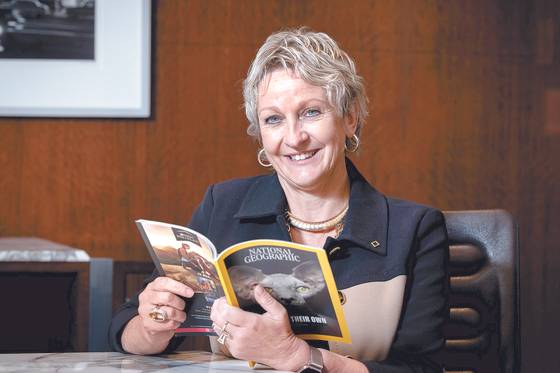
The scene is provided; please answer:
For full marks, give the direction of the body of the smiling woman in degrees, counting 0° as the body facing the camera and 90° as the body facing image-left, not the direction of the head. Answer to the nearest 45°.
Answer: approximately 0°

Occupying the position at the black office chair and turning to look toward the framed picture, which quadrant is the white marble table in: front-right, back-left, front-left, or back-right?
front-left

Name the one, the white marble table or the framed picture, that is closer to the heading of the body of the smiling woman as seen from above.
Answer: the white marble table

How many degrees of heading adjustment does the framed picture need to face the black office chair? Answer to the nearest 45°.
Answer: approximately 45° to its left

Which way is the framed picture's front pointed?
toward the camera

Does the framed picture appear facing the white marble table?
yes

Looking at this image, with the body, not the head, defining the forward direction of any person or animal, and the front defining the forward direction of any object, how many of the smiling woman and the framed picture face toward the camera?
2

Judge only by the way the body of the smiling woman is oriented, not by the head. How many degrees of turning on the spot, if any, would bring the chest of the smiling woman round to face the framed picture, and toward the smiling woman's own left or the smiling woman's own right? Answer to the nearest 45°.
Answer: approximately 135° to the smiling woman's own right

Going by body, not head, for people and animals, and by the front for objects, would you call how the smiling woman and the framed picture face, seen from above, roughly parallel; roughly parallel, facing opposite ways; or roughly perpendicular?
roughly parallel
